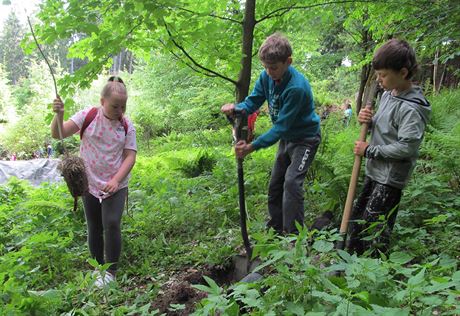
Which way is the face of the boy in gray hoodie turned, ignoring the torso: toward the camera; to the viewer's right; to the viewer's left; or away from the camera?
to the viewer's left

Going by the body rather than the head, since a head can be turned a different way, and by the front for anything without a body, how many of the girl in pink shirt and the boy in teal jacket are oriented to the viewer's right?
0

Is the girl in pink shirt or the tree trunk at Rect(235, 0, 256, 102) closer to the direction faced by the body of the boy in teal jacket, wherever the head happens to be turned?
the girl in pink shirt

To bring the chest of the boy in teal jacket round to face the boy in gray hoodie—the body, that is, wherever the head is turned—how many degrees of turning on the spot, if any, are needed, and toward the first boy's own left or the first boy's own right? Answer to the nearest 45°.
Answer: approximately 90° to the first boy's own left

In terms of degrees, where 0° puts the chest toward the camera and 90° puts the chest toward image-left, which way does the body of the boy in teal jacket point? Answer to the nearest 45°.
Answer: approximately 45°

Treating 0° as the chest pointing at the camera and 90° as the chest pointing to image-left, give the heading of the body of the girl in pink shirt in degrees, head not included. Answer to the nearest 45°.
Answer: approximately 0°

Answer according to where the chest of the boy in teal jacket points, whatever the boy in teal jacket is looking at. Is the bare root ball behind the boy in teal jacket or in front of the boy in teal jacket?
in front

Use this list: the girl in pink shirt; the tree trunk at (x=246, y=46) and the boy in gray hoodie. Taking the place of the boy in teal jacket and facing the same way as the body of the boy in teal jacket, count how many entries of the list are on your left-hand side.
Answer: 1

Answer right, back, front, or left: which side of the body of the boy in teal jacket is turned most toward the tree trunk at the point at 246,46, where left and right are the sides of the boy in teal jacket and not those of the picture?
right

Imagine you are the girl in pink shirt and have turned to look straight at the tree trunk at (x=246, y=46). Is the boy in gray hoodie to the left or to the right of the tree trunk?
right

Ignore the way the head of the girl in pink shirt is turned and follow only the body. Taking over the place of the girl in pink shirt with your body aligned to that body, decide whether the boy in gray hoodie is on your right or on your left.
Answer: on your left

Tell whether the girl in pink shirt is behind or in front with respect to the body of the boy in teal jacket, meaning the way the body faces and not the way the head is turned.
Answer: in front
